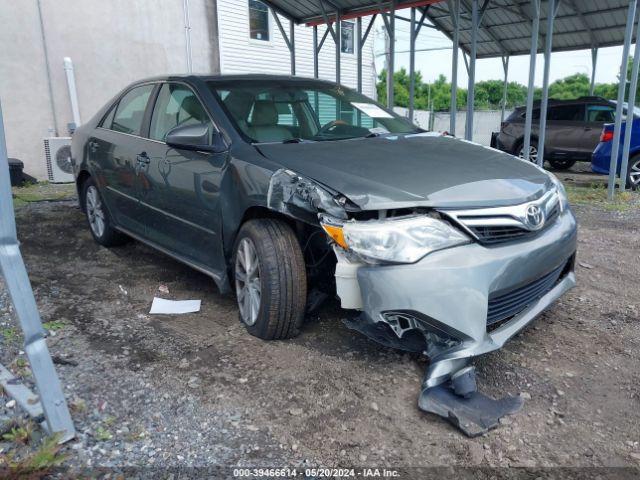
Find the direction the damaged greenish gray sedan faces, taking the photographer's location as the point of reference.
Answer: facing the viewer and to the right of the viewer

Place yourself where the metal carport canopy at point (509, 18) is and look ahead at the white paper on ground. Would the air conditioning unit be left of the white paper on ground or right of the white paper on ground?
right

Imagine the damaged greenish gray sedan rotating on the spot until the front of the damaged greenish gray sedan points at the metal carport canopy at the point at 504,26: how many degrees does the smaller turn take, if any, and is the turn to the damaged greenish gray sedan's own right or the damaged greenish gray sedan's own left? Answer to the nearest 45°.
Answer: approximately 90° to the damaged greenish gray sedan's own left

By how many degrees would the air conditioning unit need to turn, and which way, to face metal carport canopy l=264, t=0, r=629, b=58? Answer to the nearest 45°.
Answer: approximately 45° to its left

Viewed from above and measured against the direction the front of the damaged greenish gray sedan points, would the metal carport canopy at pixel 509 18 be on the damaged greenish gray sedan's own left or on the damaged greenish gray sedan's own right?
on the damaged greenish gray sedan's own left

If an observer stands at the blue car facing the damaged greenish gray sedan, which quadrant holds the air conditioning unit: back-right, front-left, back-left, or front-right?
front-right

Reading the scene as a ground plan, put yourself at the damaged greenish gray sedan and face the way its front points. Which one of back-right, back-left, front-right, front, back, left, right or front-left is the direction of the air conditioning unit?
back

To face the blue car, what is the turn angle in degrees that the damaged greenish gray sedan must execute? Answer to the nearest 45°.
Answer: approximately 90° to its left

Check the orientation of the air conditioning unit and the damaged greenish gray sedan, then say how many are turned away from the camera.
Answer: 0

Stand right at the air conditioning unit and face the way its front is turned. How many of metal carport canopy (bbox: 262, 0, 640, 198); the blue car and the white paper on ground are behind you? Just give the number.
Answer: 0

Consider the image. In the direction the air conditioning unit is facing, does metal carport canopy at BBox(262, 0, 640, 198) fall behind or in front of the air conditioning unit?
in front
